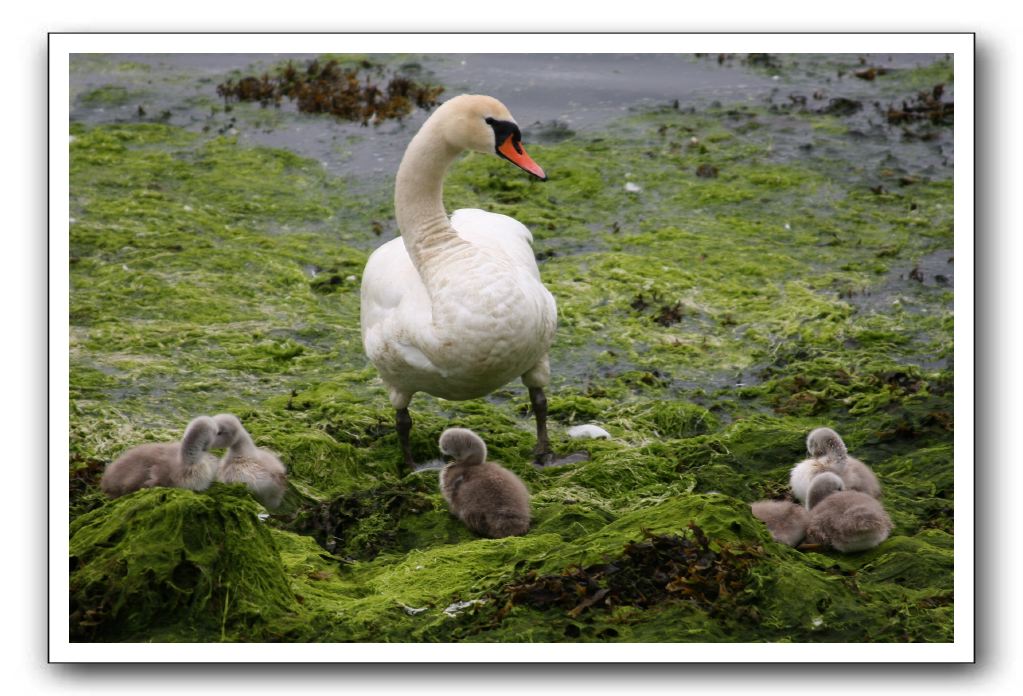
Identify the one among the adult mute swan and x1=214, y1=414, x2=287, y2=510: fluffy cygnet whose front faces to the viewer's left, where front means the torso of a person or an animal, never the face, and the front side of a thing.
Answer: the fluffy cygnet

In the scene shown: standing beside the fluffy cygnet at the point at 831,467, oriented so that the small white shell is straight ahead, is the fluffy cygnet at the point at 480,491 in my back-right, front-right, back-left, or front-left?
front-left

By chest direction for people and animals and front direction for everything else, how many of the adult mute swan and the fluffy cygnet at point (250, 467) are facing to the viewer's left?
1

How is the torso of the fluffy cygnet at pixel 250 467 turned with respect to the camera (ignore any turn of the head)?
to the viewer's left

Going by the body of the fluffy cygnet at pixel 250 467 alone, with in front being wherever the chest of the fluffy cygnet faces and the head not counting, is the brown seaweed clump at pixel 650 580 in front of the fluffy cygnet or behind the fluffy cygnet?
behind

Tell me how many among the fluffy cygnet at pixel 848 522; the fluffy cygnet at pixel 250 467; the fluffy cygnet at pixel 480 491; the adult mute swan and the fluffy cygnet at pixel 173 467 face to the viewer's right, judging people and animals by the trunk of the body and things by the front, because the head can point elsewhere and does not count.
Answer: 1

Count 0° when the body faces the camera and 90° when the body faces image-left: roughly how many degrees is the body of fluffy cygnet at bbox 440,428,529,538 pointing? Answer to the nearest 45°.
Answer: approximately 135°

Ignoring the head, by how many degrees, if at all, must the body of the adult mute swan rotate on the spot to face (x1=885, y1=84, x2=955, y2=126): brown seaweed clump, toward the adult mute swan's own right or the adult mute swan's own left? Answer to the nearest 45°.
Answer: approximately 135° to the adult mute swan's own left

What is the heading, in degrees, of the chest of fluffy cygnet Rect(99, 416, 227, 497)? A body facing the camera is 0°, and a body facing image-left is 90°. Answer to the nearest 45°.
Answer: approximately 270°

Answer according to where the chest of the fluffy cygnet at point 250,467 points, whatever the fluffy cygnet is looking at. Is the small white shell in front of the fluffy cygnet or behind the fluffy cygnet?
behind

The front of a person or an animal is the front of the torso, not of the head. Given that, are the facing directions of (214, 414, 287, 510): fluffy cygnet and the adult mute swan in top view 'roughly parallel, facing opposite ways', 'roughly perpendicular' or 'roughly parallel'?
roughly perpendicular

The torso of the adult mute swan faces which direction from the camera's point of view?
toward the camera

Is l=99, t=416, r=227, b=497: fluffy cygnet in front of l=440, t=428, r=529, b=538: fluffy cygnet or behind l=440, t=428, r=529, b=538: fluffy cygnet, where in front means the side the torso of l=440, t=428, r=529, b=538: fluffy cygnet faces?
in front

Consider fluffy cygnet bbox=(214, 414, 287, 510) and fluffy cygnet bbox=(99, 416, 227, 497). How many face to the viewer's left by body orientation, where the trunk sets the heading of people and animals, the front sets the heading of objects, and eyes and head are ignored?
1
